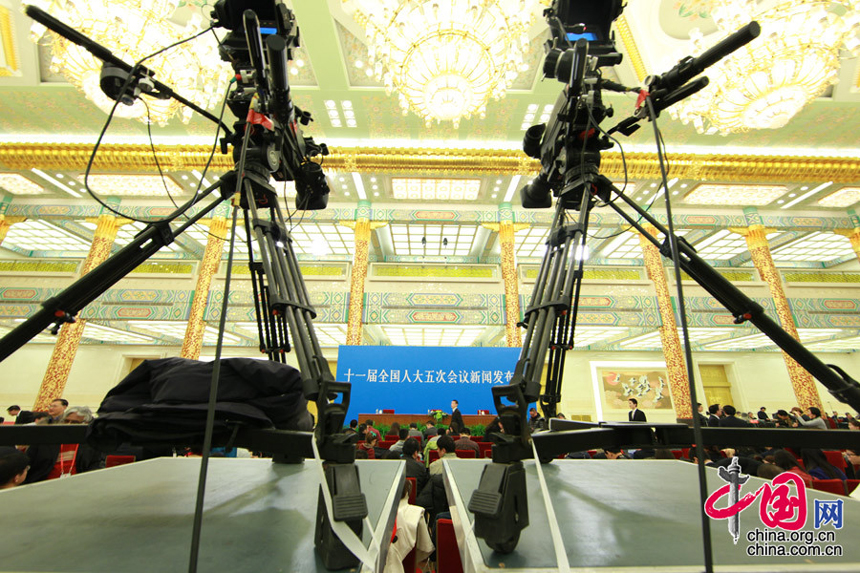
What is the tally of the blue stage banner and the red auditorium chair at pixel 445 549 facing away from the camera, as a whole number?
1

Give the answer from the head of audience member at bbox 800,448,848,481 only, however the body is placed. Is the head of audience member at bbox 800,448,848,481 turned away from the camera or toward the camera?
away from the camera

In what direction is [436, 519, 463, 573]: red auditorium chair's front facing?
away from the camera

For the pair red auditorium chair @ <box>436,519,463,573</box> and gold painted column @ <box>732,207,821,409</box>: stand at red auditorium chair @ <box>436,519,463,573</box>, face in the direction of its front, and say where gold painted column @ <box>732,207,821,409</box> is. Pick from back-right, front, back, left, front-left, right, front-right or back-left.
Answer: front-right

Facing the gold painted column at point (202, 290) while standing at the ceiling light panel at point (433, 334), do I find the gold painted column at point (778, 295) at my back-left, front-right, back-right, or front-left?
back-left

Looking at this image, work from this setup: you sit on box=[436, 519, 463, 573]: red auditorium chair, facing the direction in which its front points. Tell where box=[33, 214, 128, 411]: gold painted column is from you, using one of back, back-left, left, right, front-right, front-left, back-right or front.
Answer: front-left

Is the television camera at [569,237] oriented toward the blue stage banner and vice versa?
yes

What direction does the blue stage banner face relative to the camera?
toward the camera

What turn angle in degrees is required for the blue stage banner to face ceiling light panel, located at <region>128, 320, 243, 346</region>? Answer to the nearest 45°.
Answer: approximately 90° to its right

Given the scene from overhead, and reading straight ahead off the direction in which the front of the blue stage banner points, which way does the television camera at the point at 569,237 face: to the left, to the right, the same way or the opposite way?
the opposite way

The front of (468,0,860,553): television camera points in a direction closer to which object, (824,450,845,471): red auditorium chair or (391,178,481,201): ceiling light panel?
the ceiling light panel

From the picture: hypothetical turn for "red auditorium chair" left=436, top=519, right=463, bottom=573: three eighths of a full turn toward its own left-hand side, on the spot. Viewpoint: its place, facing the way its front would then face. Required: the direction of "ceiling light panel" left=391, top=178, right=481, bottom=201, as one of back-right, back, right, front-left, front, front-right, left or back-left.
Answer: back-right

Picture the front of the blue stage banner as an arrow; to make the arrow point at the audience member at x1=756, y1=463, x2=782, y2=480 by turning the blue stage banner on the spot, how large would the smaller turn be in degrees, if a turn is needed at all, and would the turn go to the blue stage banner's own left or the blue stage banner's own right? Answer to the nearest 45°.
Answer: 0° — it already faces them

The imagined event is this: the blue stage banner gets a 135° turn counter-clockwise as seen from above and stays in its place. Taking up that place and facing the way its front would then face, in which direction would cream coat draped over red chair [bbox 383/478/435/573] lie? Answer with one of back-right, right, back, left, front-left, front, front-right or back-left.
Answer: back-right

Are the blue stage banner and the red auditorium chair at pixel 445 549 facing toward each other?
yes

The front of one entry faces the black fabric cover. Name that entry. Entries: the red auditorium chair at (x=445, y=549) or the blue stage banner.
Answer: the blue stage banner
